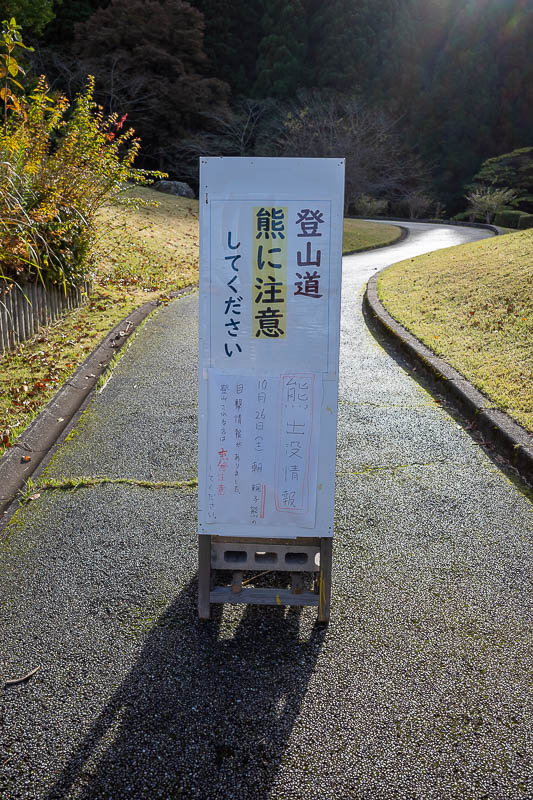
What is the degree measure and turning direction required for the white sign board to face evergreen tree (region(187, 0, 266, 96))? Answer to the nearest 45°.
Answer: approximately 180°

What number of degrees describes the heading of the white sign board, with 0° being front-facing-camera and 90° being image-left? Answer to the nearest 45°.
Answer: approximately 0°

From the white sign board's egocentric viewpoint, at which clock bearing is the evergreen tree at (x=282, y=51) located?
The evergreen tree is roughly at 6 o'clock from the white sign board.

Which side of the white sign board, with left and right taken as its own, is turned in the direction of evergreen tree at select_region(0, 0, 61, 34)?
back

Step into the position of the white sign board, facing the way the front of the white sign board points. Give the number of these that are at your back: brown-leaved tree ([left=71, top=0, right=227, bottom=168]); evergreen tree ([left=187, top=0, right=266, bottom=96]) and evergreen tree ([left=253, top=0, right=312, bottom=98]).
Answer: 3

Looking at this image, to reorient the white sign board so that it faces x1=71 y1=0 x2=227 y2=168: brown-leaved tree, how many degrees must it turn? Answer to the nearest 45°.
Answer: approximately 180°
